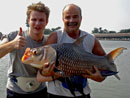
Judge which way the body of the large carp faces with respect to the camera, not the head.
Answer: to the viewer's left
